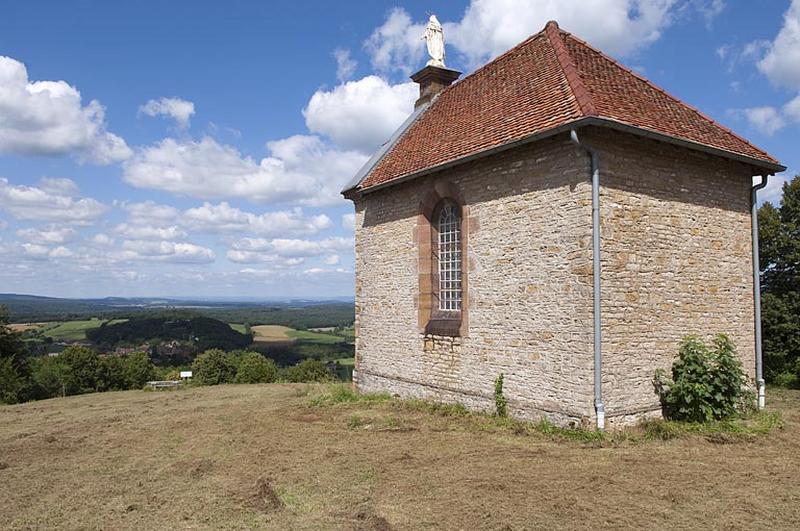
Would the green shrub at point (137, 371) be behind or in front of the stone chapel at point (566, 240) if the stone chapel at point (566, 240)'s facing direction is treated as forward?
in front

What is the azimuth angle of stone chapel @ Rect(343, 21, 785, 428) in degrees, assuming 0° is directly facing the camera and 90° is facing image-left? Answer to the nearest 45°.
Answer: approximately 135°
